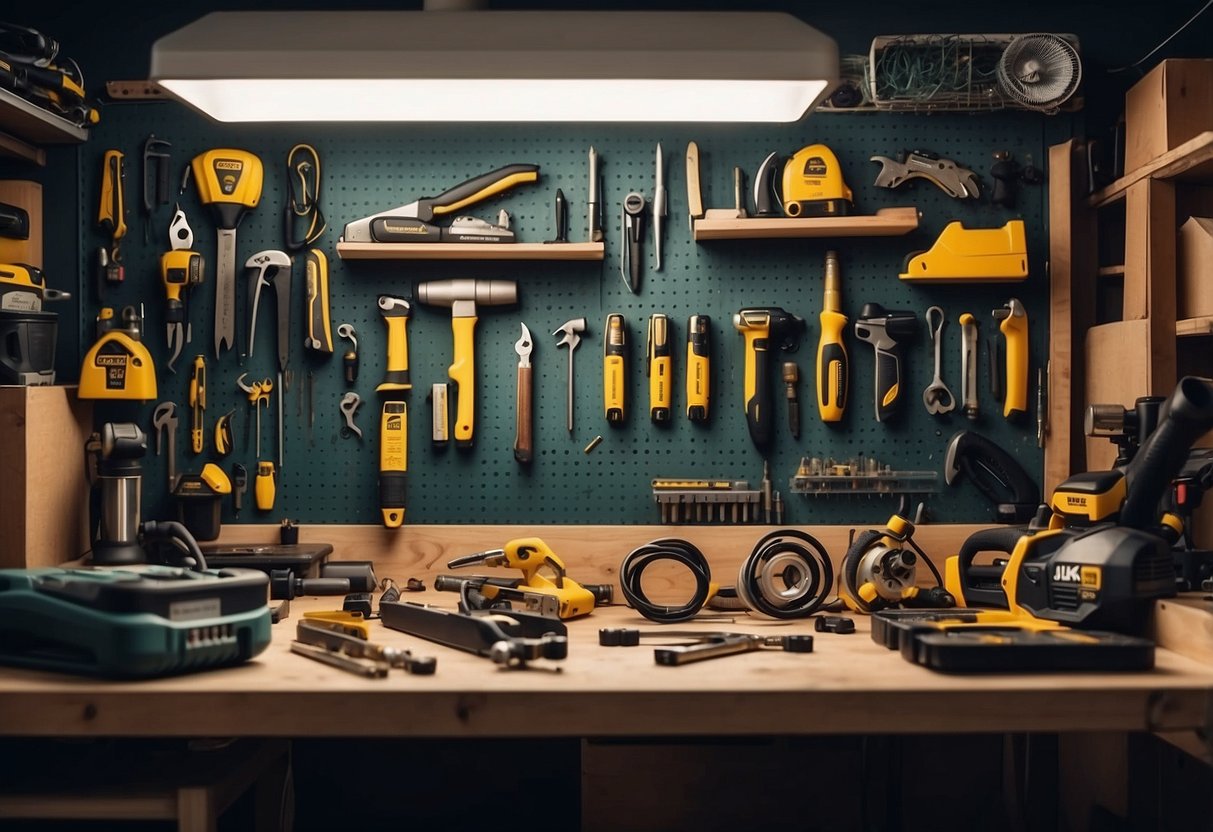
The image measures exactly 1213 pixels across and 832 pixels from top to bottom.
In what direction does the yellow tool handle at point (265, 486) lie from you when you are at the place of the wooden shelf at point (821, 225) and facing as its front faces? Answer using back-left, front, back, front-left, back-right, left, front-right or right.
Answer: right

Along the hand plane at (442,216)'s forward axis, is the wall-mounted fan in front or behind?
behind

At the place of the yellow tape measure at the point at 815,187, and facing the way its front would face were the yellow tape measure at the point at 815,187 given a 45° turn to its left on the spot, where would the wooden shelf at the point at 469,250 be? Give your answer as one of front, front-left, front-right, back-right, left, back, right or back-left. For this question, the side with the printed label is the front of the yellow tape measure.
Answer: back-right

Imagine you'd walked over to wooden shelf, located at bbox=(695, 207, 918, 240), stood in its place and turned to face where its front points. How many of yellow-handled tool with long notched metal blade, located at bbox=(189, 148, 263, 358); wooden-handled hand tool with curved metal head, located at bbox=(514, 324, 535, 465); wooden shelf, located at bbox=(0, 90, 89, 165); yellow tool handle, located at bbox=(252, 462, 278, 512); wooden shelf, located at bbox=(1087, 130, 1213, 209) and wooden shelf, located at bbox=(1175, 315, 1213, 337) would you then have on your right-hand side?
4

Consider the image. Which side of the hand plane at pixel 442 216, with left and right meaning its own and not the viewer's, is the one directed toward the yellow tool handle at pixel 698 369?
back

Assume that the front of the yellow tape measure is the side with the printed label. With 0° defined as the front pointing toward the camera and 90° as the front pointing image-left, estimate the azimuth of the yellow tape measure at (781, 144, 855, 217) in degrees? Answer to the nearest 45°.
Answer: approximately 0°

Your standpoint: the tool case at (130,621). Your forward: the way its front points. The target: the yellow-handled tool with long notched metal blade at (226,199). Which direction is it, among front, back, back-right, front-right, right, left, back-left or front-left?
back-left

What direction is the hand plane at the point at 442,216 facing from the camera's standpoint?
to the viewer's left

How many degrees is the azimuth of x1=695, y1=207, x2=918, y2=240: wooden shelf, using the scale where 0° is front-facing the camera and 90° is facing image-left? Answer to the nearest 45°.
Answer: approximately 0°

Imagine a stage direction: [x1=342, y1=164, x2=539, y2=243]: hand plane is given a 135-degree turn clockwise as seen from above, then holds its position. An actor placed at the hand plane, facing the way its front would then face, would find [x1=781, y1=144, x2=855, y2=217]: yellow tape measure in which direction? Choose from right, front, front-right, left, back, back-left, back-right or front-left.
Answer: front-right

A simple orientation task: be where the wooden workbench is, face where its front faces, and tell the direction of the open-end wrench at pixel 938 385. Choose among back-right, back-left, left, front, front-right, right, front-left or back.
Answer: back-left
